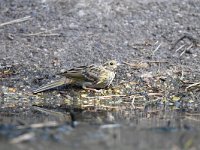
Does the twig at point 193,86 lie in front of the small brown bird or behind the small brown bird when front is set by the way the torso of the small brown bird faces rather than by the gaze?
in front

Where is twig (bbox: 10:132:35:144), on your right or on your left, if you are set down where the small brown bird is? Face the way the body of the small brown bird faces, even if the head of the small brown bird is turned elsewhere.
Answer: on your right

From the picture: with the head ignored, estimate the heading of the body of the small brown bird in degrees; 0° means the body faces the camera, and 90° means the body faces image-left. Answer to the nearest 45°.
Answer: approximately 270°
